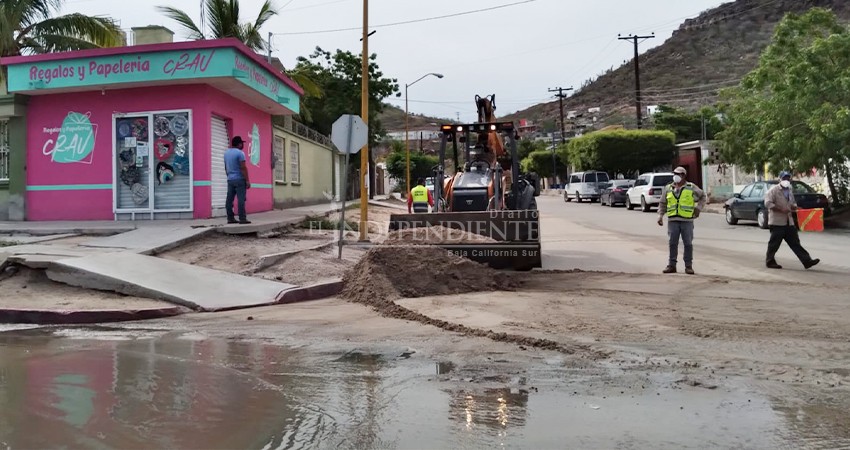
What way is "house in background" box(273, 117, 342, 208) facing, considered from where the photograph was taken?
facing the viewer and to the right of the viewer

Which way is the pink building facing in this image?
toward the camera

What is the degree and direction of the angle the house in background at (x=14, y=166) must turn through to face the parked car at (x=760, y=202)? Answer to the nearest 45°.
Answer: approximately 90° to its left

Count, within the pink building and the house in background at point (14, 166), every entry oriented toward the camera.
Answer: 2

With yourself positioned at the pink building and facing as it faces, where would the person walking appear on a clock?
The person walking is roughly at 10 o'clock from the pink building.

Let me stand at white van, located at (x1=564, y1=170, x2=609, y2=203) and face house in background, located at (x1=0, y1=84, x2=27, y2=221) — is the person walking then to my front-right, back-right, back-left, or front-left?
front-left

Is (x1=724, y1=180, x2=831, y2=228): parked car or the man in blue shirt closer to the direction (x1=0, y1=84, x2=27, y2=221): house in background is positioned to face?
the man in blue shirt

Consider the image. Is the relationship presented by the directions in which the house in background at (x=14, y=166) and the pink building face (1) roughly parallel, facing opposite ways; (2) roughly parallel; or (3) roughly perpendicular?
roughly parallel

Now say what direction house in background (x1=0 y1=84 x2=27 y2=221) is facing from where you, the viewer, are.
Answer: facing the viewer
